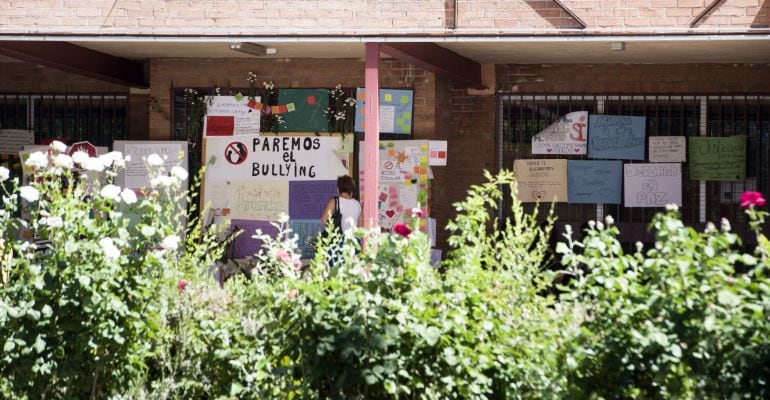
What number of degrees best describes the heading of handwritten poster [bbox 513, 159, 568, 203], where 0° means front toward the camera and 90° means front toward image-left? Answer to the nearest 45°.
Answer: approximately 0°

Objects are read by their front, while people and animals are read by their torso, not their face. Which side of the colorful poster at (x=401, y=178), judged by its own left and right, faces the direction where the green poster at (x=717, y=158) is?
left

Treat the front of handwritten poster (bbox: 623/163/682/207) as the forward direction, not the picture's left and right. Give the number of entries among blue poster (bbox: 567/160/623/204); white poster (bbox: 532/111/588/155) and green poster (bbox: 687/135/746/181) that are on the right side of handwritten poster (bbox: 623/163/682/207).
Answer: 2

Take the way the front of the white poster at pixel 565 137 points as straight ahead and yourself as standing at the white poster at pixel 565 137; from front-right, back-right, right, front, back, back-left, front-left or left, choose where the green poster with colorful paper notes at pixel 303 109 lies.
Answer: right

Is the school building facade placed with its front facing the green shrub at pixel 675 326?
yes

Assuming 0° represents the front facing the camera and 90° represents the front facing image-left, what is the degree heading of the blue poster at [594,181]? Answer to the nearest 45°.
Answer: approximately 0°

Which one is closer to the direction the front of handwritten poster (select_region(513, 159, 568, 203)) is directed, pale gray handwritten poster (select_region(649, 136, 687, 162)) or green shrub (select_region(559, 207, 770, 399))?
the green shrub

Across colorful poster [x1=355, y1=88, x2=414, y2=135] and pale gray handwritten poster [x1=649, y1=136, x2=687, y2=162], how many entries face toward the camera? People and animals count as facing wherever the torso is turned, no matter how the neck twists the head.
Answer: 2

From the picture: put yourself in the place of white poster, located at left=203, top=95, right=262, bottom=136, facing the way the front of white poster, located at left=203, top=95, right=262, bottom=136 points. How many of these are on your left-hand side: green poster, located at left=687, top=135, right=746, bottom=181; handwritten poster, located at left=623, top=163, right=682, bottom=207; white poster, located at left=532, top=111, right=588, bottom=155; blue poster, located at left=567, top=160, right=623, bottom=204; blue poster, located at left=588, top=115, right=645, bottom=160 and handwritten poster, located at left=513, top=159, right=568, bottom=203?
6

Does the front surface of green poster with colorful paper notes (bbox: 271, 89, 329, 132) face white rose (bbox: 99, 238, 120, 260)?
yes

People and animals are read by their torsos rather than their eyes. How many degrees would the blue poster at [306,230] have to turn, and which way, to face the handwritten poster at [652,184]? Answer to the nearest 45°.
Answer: approximately 90° to its left

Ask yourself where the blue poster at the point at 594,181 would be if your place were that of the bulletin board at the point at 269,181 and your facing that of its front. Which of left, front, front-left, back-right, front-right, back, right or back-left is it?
left

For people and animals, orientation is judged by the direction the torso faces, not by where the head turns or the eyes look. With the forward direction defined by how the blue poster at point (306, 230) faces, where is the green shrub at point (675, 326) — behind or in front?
in front
